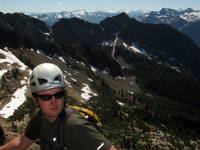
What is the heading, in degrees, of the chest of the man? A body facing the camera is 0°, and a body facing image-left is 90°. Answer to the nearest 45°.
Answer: approximately 0°
